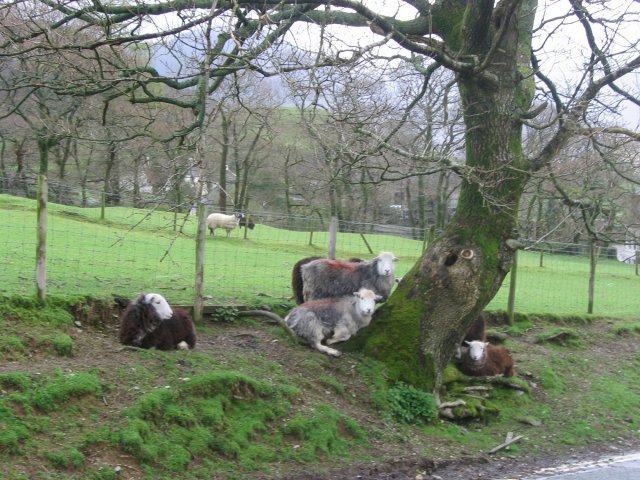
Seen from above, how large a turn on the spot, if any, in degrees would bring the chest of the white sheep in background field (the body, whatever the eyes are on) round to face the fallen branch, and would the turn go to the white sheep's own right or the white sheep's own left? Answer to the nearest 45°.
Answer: approximately 90° to the white sheep's own right

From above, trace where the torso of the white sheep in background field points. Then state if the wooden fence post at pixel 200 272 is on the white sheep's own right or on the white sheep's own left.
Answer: on the white sheep's own right

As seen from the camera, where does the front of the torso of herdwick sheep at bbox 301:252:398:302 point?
to the viewer's right

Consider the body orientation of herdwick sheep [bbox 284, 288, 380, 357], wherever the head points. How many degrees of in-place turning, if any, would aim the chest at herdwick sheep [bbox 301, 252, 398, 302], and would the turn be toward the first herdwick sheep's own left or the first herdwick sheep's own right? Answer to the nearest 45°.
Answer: approximately 90° to the first herdwick sheep's own left

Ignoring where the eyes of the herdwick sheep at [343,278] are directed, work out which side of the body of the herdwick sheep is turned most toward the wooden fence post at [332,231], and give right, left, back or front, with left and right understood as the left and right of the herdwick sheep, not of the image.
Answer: left

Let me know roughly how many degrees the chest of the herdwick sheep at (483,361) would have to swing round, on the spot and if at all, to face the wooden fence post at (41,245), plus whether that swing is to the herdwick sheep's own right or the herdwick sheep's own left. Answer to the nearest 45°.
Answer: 0° — it already faces it

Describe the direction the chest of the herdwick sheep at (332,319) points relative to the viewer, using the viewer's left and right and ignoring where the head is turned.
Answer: facing to the right of the viewer

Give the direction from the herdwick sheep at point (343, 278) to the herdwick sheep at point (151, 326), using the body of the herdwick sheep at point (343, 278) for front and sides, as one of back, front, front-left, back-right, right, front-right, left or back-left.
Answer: back-right

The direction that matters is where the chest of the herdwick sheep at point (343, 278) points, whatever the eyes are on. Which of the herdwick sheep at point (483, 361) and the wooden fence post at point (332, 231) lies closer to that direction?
the herdwick sheep

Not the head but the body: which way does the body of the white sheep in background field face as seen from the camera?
to the viewer's right
